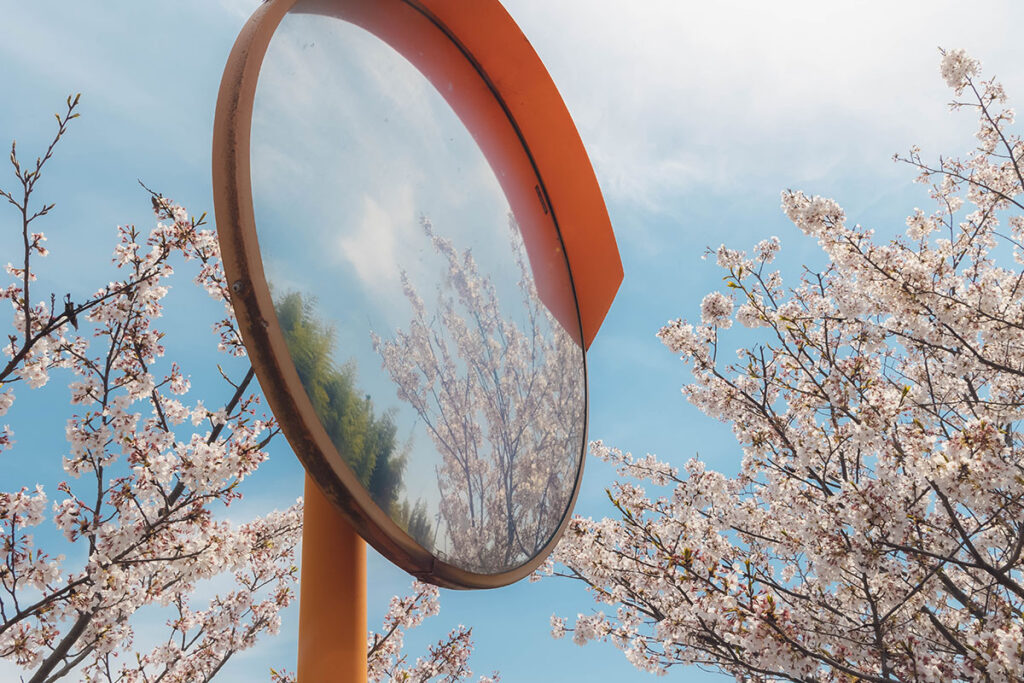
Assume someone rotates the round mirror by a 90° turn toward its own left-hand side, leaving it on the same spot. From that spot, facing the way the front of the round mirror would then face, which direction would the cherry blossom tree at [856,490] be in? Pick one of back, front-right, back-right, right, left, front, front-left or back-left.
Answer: front
